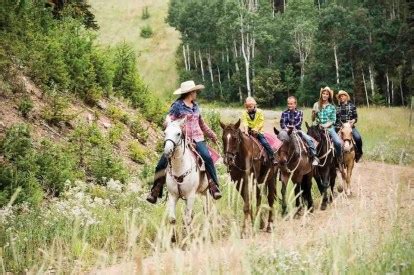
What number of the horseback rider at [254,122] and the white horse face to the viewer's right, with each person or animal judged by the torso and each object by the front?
0

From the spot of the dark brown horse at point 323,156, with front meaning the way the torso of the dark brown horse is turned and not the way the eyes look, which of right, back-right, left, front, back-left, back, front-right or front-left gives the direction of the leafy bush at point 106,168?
front-right

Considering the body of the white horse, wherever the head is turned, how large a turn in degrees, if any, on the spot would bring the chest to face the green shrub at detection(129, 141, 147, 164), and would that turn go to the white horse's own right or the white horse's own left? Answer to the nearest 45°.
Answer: approximately 135° to the white horse's own right

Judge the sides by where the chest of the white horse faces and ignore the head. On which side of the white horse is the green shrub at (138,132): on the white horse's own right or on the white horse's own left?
on the white horse's own right

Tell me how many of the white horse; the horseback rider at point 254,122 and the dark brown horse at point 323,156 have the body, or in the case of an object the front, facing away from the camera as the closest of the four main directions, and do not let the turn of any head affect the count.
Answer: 0

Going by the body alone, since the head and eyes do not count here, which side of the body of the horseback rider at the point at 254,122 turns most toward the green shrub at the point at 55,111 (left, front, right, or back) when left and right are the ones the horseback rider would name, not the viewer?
right

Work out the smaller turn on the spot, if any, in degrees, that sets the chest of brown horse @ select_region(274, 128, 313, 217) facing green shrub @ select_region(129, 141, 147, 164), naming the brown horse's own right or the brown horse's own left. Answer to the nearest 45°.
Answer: approximately 90° to the brown horse's own right

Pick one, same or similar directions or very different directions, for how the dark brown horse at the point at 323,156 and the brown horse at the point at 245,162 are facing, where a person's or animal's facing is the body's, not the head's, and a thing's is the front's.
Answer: same or similar directions

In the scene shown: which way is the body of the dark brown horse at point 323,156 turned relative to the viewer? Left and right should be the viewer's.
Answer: facing the viewer and to the left of the viewer

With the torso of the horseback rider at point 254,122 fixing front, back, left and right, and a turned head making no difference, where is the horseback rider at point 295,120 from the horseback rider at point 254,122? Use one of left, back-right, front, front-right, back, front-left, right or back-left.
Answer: back

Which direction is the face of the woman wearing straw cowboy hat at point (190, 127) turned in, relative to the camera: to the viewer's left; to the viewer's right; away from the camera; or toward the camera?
to the viewer's right
